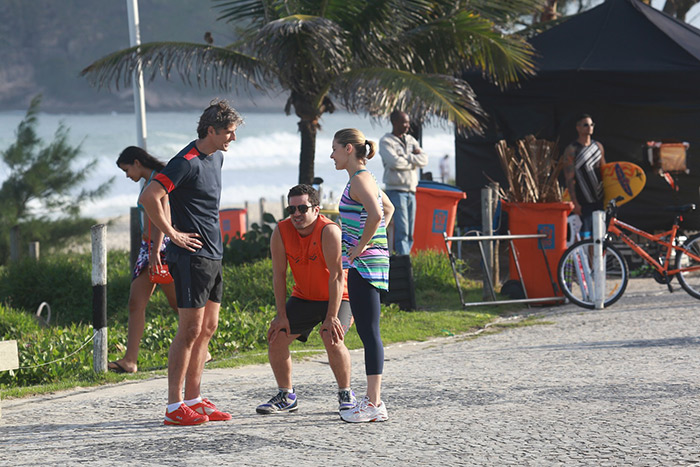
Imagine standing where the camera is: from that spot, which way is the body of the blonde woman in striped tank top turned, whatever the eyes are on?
to the viewer's left

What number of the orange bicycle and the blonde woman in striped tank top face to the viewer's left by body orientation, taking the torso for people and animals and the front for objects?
2

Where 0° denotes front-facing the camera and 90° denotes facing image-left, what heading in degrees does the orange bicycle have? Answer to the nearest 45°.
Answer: approximately 90°

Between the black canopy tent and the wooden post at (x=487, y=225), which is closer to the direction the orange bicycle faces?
the wooden post

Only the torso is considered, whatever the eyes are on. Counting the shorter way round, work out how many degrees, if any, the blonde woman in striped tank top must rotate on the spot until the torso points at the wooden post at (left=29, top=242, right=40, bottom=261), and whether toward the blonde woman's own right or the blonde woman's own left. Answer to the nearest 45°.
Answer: approximately 45° to the blonde woman's own right

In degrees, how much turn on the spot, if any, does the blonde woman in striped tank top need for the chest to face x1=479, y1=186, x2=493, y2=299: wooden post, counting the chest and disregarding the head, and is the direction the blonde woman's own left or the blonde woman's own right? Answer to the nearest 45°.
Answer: approximately 90° to the blonde woman's own right

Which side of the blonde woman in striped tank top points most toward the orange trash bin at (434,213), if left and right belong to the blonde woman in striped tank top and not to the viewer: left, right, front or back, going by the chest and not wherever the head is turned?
right

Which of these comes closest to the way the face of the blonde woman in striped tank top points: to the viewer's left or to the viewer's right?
to the viewer's left
